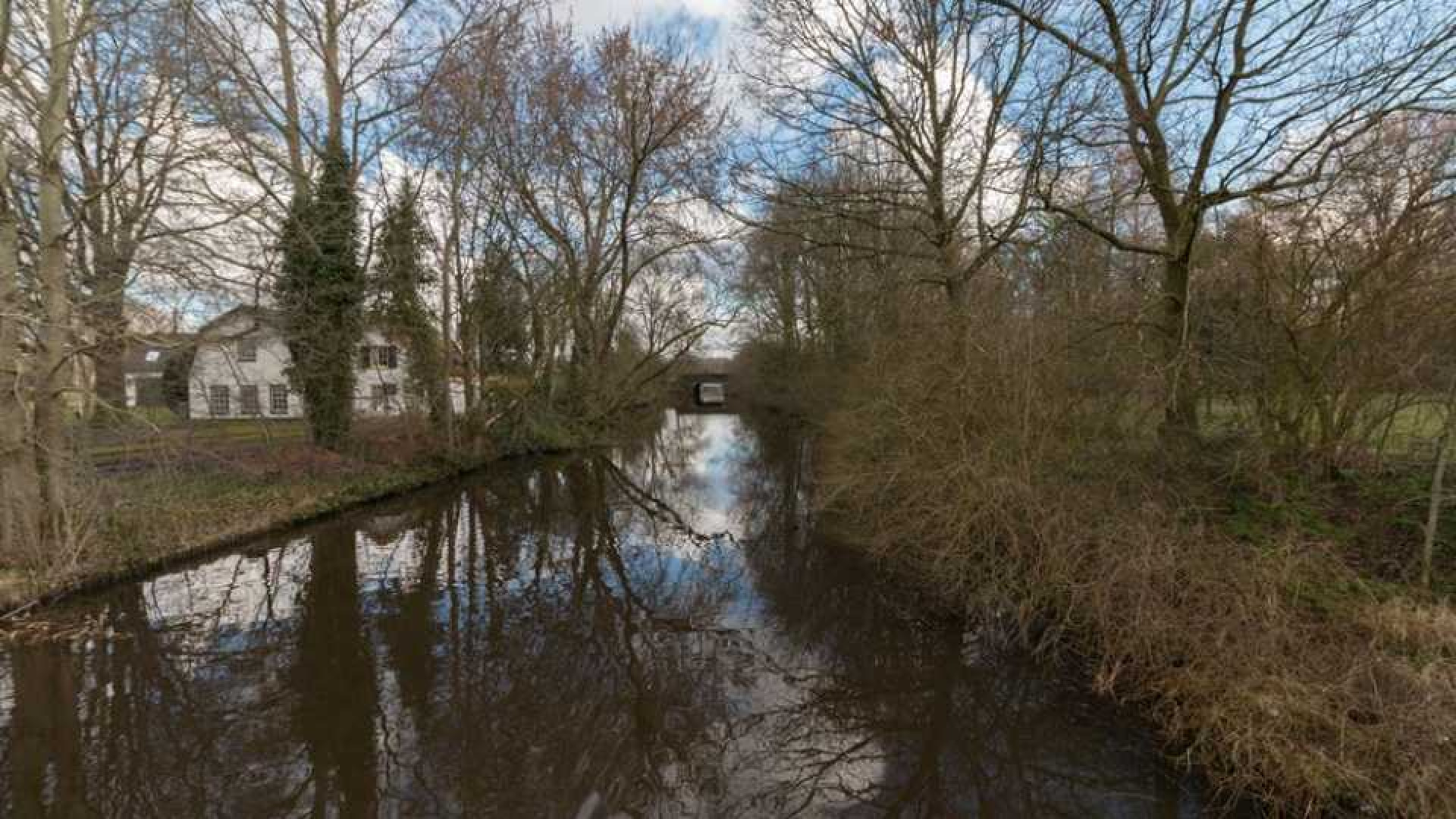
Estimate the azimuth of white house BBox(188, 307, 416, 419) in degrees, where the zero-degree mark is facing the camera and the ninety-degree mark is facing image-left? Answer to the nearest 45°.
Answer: approximately 0°

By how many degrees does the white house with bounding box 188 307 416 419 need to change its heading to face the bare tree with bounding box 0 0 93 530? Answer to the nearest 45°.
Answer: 0° — it already faces it

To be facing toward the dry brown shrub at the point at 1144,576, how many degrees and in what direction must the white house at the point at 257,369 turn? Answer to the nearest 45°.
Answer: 0° — it already faces it
